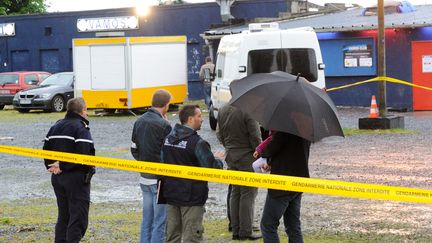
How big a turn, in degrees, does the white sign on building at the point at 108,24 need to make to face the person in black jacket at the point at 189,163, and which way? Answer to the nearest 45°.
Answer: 0° — it already faces them

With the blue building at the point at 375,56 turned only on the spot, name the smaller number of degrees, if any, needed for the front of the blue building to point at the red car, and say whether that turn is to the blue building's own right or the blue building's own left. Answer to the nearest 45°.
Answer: approximately 90° to the blue building's own right

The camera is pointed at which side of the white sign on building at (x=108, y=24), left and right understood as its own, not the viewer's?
front

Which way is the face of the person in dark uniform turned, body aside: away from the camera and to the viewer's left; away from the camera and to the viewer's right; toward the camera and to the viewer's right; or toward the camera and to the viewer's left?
away from the camera and to the viewer's right

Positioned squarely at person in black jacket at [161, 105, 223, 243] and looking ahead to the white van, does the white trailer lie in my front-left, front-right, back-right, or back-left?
front-left

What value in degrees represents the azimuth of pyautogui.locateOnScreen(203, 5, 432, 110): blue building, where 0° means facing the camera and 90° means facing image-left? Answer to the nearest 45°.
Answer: approximately 0°

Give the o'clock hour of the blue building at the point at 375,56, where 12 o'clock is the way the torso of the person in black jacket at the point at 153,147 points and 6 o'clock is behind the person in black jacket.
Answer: The blue building is roughly at 11 o'clock from the person in black jacket.

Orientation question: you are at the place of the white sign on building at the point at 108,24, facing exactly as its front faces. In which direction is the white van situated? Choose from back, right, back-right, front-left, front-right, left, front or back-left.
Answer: front

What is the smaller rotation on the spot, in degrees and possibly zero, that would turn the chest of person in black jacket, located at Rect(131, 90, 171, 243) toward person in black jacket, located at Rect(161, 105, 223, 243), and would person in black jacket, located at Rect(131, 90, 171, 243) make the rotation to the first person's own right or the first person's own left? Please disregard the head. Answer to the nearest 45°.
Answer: approximately 135° to the first person's own right

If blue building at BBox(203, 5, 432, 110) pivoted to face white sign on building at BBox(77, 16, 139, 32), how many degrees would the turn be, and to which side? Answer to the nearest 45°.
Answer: approximately 135° to its right
